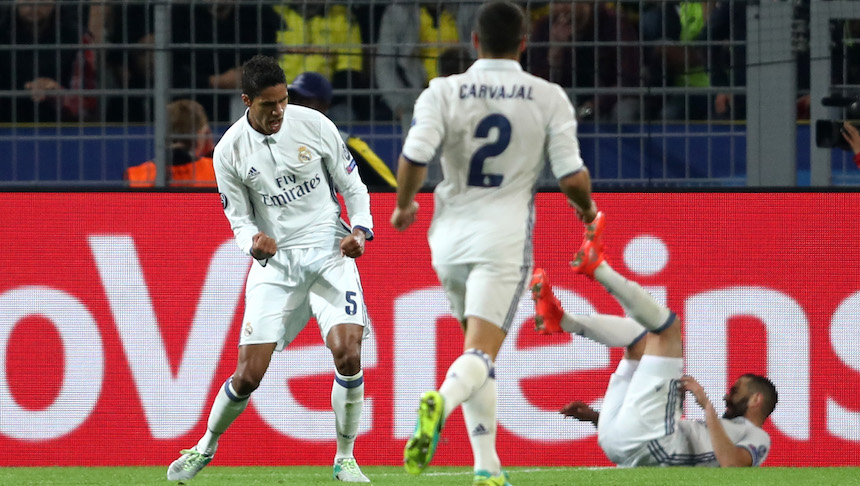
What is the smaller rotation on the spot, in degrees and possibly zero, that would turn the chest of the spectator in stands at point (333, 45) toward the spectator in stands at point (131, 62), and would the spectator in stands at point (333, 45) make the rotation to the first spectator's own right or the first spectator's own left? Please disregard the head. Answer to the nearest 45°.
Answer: approximately 90° to the first spectator's own right

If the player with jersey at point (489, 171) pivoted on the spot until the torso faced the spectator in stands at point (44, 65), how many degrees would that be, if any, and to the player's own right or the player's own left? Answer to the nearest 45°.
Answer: approximately 45° to the player's own left

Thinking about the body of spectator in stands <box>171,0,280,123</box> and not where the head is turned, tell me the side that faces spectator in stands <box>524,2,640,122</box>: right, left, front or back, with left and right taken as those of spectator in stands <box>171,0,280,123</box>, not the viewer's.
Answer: left

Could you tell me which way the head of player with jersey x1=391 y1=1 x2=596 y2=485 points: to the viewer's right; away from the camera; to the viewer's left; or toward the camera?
away from the camera

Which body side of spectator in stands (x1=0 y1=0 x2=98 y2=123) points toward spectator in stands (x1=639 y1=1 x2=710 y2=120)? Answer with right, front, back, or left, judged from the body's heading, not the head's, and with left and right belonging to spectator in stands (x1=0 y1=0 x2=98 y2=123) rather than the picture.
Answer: left

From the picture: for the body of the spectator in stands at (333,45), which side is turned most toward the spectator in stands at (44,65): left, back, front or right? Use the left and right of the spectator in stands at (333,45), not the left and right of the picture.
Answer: right

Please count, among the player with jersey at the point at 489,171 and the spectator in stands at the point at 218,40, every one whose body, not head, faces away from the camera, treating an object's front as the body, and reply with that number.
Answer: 1

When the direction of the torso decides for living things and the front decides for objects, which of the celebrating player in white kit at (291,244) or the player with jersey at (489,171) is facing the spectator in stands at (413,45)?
the player with jersey

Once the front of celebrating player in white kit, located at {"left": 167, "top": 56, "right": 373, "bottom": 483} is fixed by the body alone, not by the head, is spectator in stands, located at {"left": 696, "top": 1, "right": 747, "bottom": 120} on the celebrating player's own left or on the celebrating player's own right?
on the celebrating player's own left

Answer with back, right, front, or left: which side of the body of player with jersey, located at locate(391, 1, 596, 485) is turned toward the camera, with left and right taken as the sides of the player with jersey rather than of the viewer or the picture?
back
